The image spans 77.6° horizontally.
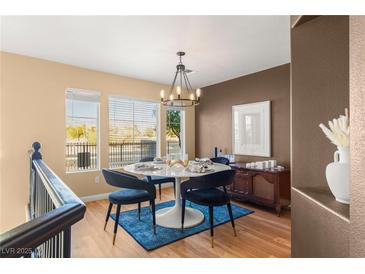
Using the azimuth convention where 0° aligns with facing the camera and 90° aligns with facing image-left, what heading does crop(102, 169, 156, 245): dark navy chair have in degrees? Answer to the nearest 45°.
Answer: approximately 225°

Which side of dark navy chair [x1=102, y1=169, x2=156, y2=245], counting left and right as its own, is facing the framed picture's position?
front

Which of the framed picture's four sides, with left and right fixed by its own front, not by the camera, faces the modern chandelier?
front

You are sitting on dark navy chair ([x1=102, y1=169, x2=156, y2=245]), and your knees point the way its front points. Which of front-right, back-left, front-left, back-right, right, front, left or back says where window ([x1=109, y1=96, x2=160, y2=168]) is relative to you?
front-left

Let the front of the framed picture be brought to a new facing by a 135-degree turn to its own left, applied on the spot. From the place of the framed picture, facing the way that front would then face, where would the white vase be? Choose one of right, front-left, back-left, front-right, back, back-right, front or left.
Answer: right

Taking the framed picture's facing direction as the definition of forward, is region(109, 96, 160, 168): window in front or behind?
in front

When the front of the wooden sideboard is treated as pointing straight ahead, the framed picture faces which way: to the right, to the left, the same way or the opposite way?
the same way

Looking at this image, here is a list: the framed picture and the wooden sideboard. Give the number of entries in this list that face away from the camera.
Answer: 0

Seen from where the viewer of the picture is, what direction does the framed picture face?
facing the viewer and to the left of the viewer

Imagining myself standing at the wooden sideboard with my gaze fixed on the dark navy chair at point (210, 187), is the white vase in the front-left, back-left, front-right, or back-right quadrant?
front-left

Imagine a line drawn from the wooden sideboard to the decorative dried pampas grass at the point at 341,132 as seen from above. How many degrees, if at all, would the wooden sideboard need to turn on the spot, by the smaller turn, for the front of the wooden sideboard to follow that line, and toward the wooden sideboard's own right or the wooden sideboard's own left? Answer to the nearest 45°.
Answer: approximately 45° to the wooden sideboard's own left

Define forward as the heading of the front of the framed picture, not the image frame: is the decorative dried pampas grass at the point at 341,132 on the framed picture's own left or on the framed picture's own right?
on the framed picture's own left
